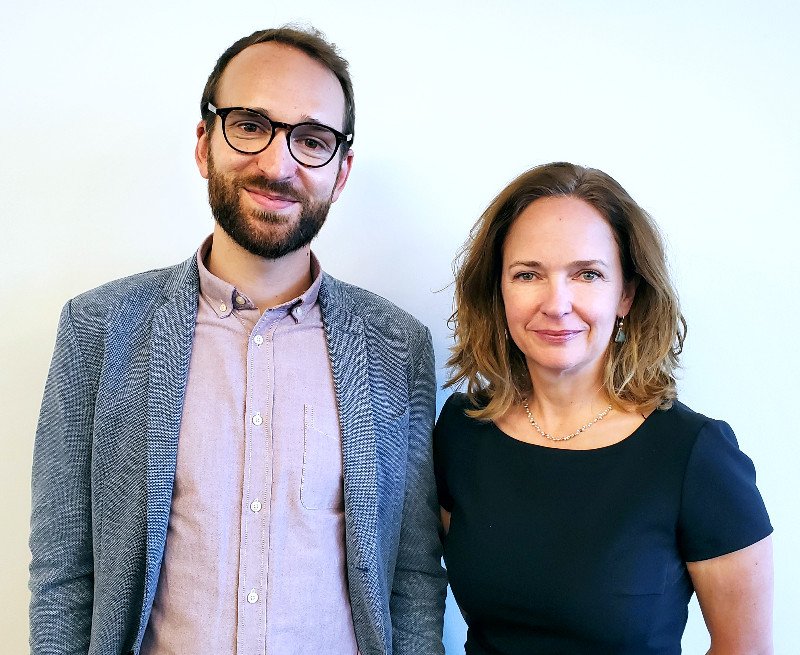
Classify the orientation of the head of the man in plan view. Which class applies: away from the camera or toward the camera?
toward the camera

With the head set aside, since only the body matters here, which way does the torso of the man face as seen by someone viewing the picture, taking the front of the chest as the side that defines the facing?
toward the camera

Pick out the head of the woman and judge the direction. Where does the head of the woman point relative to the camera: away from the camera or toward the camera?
toward the camera
